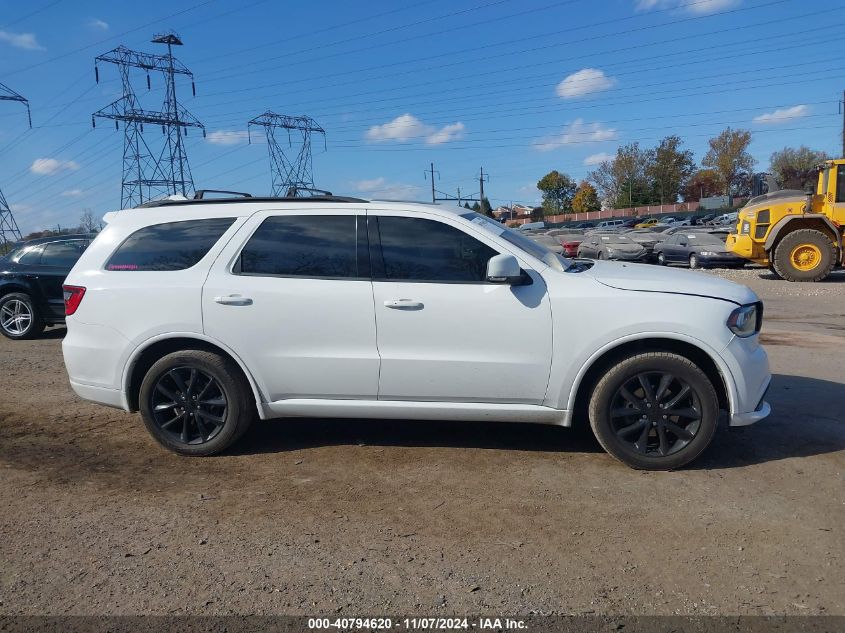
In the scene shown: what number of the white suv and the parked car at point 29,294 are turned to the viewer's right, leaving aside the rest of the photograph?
2

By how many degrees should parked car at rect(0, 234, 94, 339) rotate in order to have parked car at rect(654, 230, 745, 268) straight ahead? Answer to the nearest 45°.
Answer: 0° — it already faces it

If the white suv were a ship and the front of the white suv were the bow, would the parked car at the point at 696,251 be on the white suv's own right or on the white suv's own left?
on the white suv's own left

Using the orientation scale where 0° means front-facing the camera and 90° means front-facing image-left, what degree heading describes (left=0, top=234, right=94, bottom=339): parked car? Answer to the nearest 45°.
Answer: approximately 270°

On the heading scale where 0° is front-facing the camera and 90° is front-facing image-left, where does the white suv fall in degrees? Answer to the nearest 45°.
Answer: approximately 270°
